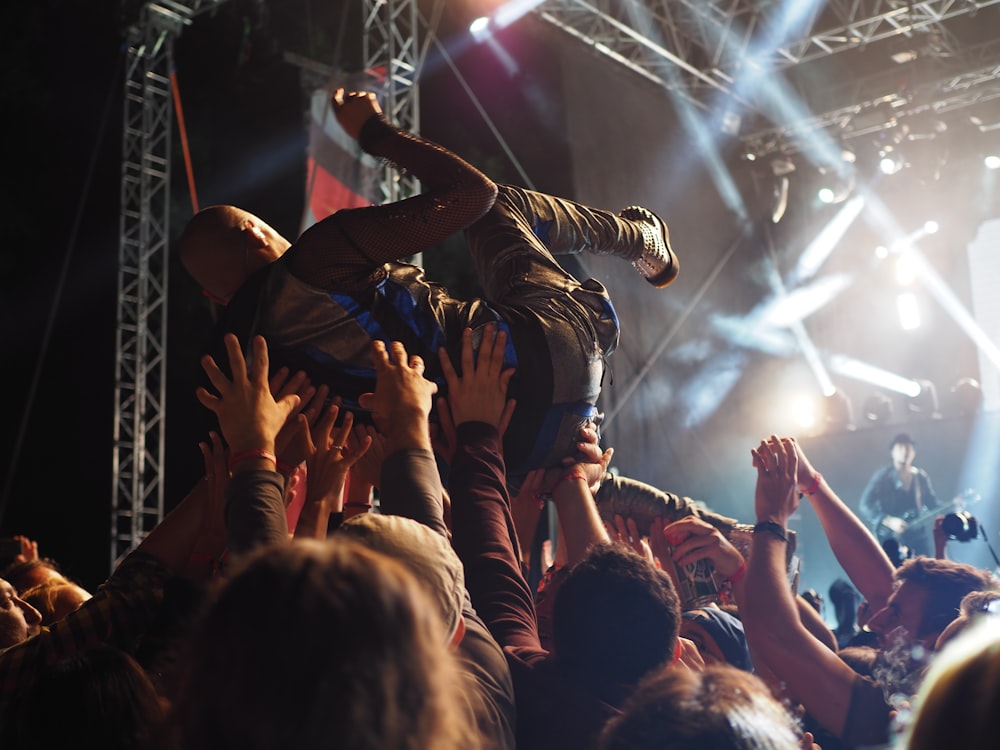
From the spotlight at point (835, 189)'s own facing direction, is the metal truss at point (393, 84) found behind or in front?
in front

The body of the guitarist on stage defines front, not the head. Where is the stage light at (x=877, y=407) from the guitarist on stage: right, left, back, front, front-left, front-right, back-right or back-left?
back

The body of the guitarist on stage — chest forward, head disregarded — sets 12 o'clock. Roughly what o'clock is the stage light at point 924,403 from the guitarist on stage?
The stage light is roughly at 6 o'clock from the guitarist on stage.

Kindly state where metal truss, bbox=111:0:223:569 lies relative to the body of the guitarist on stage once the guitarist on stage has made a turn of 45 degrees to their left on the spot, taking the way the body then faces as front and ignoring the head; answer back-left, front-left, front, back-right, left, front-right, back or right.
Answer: right

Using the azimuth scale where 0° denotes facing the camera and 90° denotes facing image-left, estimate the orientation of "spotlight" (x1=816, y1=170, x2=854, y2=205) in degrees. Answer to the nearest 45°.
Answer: approximately 45°

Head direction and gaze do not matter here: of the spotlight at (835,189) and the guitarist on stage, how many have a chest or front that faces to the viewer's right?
0

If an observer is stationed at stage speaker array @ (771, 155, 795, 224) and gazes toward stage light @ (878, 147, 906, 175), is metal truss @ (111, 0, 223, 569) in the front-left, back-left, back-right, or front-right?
back-right

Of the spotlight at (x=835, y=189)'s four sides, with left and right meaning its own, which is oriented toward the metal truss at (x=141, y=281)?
front

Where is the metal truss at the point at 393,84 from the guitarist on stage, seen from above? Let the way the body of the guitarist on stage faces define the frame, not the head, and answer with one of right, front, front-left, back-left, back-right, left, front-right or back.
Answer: front-right

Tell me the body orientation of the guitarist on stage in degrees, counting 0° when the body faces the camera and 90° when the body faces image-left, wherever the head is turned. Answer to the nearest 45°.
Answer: approximately 0°

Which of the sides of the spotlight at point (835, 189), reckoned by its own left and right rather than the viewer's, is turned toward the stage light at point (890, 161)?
left
